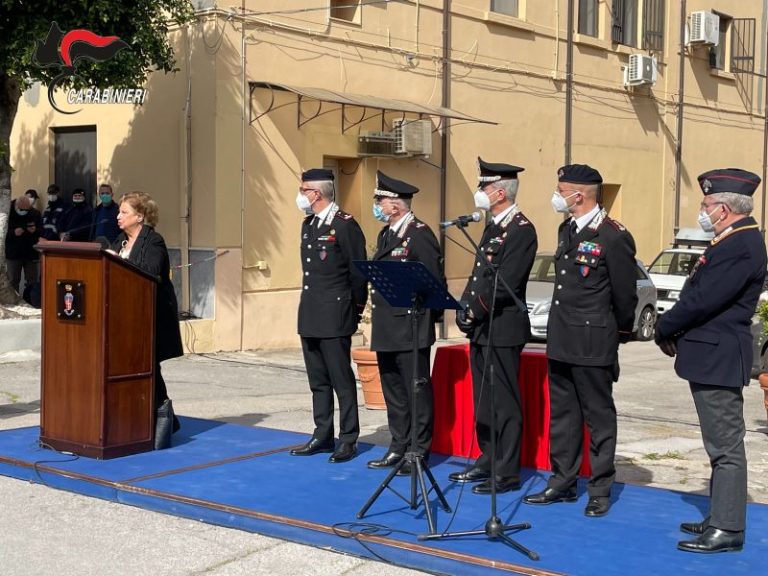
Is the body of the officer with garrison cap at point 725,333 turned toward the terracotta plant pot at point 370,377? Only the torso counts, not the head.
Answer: no

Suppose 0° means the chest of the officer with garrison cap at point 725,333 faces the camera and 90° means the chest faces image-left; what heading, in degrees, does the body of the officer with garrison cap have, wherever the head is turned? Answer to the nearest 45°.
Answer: approximately 90°

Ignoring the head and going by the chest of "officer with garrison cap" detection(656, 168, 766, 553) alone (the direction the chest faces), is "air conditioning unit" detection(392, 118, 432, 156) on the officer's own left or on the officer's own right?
on the officer's own right

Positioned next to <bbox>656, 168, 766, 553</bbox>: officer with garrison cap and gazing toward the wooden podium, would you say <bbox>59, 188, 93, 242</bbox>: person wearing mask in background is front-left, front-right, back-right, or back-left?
front-right

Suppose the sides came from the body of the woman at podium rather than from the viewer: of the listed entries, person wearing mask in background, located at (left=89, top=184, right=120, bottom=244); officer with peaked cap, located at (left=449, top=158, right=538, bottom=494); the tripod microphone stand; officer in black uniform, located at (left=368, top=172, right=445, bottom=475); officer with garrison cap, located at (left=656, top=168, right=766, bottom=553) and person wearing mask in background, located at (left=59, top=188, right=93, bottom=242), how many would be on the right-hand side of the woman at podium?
2

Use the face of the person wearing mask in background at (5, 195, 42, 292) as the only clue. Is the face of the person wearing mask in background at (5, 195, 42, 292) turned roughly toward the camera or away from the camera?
toward the camera

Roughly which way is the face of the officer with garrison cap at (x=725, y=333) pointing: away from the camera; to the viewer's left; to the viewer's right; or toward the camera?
to the viewer's left

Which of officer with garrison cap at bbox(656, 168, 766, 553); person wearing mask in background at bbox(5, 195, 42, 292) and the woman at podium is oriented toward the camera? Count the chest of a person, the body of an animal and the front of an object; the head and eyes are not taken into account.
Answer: the person wearing mask in background

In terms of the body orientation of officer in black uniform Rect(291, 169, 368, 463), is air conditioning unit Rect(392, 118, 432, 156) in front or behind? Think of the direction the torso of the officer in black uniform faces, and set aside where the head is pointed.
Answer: behind

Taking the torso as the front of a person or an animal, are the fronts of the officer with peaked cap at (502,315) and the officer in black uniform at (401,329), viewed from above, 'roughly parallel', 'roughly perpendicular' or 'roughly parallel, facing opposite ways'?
roughly parallel

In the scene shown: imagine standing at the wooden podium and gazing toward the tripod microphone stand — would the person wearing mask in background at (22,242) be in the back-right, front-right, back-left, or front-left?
back-left

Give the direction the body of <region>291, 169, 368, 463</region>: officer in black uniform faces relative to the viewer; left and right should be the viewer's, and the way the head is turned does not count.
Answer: facing the viewer and to the left of the viewer

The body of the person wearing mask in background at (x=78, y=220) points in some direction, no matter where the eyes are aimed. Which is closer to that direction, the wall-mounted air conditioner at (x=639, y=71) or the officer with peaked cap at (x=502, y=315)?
the officer with peaked cap

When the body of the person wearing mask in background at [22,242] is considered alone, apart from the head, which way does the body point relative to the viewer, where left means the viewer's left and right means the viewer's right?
facing the viewer

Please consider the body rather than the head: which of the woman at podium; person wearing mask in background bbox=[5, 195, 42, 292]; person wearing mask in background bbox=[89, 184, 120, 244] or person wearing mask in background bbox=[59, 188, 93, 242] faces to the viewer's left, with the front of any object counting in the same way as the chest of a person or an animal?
the woman at podium

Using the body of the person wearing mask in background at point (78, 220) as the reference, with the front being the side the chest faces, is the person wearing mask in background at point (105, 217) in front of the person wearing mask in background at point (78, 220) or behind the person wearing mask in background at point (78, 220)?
in front

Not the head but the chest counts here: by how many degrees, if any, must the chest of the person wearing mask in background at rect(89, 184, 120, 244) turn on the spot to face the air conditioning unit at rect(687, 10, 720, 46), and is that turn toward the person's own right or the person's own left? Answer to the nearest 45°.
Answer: approximately 135° to the person's own left

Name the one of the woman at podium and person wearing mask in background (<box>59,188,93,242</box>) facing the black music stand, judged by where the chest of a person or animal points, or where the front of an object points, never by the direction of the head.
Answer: the person wearing mask in background

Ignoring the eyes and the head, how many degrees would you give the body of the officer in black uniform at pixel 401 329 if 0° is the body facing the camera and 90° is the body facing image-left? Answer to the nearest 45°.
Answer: approximately 45°

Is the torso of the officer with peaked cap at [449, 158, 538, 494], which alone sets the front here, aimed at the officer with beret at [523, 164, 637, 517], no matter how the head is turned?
no
